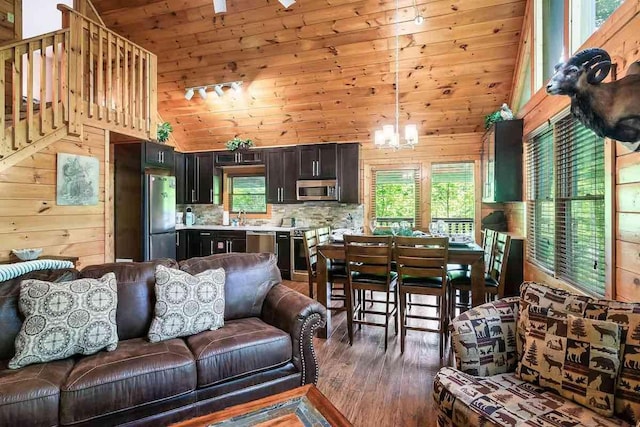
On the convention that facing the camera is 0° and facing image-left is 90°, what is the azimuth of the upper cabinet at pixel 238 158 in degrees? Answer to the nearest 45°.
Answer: approximately 0°

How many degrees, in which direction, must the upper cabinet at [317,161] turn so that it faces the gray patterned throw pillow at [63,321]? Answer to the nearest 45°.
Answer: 0° — it already faces it

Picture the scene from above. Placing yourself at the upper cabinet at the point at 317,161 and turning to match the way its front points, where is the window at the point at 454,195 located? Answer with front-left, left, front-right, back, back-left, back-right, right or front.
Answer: left

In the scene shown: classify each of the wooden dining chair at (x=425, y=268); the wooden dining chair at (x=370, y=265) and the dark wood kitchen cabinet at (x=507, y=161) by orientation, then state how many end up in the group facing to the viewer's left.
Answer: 1

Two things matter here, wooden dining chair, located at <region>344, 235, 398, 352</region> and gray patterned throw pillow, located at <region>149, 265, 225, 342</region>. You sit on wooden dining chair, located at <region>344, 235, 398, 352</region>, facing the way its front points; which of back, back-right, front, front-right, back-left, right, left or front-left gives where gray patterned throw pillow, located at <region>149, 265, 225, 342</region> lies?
back-left

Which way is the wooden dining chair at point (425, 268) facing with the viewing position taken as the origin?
facing away from the viewer

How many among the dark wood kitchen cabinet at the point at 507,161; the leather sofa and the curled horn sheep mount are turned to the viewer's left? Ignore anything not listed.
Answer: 2

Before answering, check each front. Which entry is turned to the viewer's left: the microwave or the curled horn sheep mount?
the curled horn sheep mount

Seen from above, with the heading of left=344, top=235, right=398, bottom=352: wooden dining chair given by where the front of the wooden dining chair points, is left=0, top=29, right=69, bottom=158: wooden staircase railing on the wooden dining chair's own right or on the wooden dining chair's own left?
on the wooden dining chair's own left

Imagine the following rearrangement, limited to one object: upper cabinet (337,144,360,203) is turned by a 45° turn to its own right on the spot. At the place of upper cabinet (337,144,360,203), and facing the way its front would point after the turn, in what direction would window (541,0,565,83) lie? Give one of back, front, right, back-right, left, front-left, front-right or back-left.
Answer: left

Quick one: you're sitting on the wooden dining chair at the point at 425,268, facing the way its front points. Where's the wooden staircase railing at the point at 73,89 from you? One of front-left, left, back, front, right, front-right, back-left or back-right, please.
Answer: left

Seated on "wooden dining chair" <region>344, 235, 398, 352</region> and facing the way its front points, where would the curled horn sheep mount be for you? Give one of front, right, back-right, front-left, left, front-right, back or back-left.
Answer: back-right

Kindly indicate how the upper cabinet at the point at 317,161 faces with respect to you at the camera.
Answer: facing the viewer

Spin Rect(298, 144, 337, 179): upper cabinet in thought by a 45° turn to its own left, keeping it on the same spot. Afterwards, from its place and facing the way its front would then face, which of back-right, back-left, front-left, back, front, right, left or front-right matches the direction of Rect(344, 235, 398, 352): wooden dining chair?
front-right
